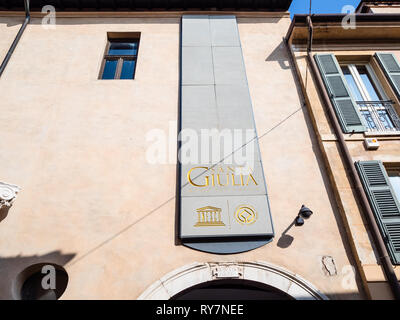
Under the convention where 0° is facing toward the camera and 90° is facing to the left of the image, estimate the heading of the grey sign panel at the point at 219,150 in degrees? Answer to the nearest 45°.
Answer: approximately 0°

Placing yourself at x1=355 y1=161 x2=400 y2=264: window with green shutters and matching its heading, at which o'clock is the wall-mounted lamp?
The wall-mounted lamp is roughly at 2 o'clock from the window with green shutters.

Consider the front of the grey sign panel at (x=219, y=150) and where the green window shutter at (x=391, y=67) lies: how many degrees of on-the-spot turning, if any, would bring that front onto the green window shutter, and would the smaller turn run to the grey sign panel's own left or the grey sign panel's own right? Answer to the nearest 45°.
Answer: approximately 90° to the grey sign panel's own left

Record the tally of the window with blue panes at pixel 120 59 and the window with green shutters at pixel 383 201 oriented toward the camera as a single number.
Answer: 2

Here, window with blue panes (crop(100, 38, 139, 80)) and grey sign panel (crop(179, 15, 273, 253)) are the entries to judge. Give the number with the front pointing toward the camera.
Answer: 2
